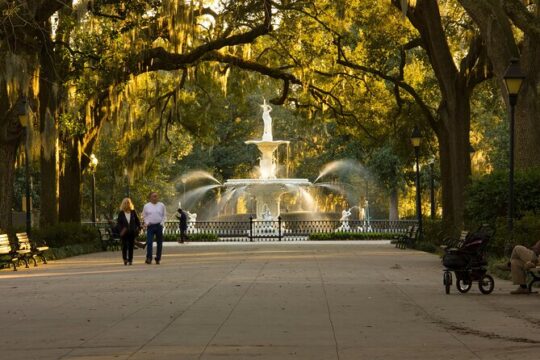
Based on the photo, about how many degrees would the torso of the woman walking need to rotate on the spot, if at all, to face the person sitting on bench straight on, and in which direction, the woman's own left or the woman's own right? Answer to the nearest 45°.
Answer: approximately 45° to the woman's own left

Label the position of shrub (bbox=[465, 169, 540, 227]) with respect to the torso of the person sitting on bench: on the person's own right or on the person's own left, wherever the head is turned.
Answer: on the person's own right

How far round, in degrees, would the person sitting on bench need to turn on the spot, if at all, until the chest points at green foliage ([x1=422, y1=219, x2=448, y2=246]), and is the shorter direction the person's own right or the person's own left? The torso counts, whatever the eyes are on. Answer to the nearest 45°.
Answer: approximately 90° to the person's own right

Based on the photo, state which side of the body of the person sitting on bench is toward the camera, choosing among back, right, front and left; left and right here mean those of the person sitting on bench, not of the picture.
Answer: left

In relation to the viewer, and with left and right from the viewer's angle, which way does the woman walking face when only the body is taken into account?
facing the viewer

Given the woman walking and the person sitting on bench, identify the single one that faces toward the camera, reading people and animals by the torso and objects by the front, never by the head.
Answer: the woman walking

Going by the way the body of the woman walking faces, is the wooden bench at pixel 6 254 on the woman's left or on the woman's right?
on the woman's right

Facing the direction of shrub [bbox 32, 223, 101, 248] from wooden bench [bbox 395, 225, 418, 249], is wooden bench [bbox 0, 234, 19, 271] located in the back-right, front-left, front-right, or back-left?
front-left

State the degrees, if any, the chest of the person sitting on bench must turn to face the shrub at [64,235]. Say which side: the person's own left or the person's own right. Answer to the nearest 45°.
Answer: approximately 45° to the person's own right
